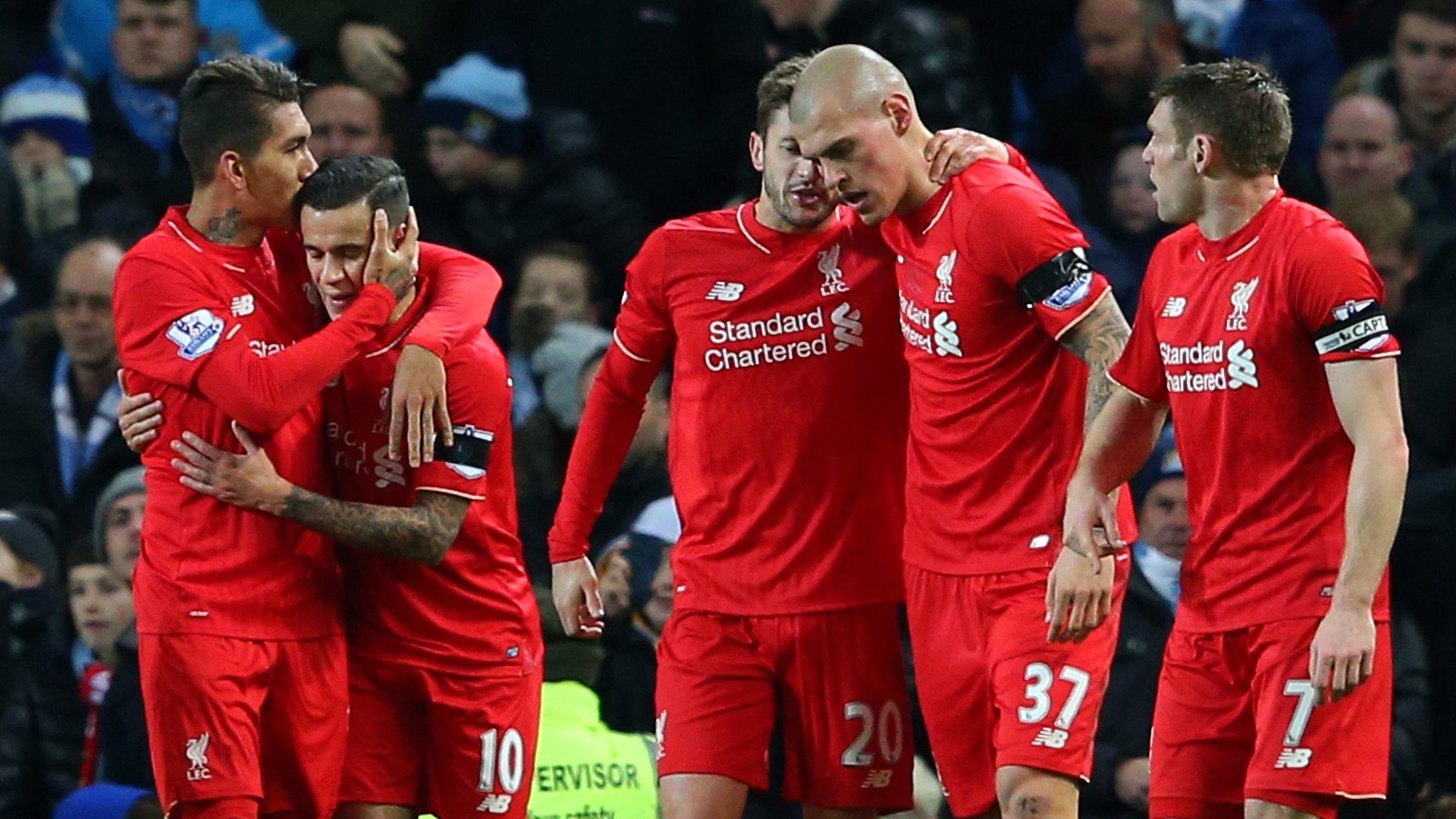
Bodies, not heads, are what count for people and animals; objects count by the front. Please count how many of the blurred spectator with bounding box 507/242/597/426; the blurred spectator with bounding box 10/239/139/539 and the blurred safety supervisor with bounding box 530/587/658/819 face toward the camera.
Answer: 2

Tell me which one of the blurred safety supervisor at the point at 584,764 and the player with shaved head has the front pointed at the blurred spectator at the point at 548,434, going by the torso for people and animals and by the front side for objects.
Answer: the blurred safety supervisor at the point at 584,764

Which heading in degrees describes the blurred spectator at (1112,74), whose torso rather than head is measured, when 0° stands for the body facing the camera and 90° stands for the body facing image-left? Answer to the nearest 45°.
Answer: approximately 45°

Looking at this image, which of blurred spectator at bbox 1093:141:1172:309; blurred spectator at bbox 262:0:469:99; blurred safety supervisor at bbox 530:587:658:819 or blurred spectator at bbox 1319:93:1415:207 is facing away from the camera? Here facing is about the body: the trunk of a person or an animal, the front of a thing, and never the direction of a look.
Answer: blurred safety supervisor at bbox 530:587:658:819

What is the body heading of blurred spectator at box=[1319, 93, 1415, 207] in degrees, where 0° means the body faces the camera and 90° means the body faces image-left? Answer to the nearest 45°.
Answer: approximately 0°
